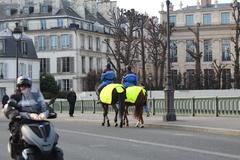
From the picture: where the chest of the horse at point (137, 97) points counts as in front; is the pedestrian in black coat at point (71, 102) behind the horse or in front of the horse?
in front

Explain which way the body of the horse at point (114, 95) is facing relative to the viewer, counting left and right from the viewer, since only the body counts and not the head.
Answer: facing away from the viewer and to the left of the viewer

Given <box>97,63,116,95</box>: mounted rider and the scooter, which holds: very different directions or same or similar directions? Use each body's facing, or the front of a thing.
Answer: very different directions

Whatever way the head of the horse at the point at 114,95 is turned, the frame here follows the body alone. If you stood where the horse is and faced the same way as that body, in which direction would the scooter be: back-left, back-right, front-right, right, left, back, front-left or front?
back-left

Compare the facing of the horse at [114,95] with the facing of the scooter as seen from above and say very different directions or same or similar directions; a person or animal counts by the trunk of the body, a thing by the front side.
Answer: very different directions

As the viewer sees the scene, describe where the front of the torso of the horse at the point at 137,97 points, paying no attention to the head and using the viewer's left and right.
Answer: facing away from the viewer and to the left of the viewer

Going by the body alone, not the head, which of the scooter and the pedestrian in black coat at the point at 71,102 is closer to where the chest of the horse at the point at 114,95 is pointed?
the pedestrian in black coat

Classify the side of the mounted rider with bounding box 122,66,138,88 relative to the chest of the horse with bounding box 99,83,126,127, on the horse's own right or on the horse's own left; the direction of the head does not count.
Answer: on the horse's own right

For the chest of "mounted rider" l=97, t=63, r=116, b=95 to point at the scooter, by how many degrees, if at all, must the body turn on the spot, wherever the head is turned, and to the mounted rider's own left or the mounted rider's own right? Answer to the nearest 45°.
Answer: approximately 135° to the mounted rider's own left

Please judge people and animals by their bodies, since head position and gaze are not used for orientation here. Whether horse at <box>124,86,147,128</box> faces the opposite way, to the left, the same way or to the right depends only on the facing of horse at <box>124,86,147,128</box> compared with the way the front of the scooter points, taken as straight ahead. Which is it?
the opposite way

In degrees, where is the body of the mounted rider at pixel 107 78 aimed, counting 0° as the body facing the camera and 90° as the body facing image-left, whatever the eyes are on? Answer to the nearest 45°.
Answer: approximately 135°
